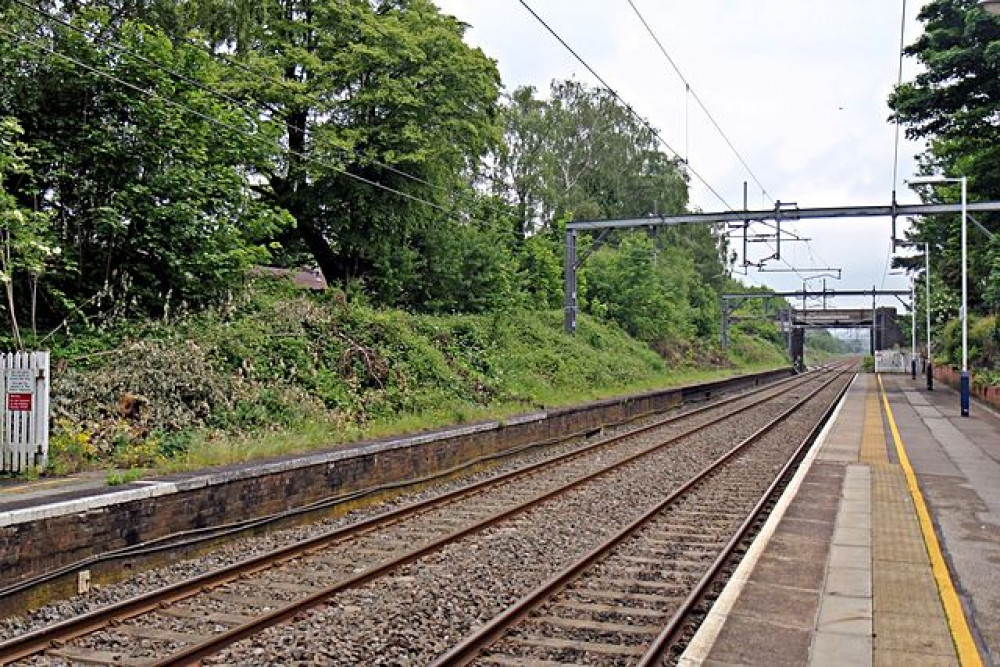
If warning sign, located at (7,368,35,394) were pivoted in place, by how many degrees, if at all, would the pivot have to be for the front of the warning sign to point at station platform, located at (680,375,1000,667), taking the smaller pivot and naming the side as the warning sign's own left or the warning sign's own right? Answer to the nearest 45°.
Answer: approximately 45° to the warning sign's own left

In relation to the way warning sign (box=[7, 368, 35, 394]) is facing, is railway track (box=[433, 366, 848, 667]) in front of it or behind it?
in front

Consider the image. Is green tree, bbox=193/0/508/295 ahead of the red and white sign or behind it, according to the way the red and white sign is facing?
behind

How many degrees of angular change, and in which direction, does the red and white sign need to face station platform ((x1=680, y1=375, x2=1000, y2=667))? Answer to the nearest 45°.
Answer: approximately 45° to its left

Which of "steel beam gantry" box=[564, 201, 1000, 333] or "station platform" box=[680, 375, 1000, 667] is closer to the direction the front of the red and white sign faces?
the station platform

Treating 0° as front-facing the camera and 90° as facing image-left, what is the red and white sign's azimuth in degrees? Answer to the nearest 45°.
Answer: approximately 0°

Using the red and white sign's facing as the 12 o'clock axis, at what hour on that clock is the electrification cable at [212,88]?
The electrification cable is roughly at 7 o'clock from the red and white sign.

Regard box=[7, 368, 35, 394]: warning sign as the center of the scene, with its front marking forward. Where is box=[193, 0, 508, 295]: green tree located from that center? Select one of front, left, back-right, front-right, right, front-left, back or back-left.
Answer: back-left
